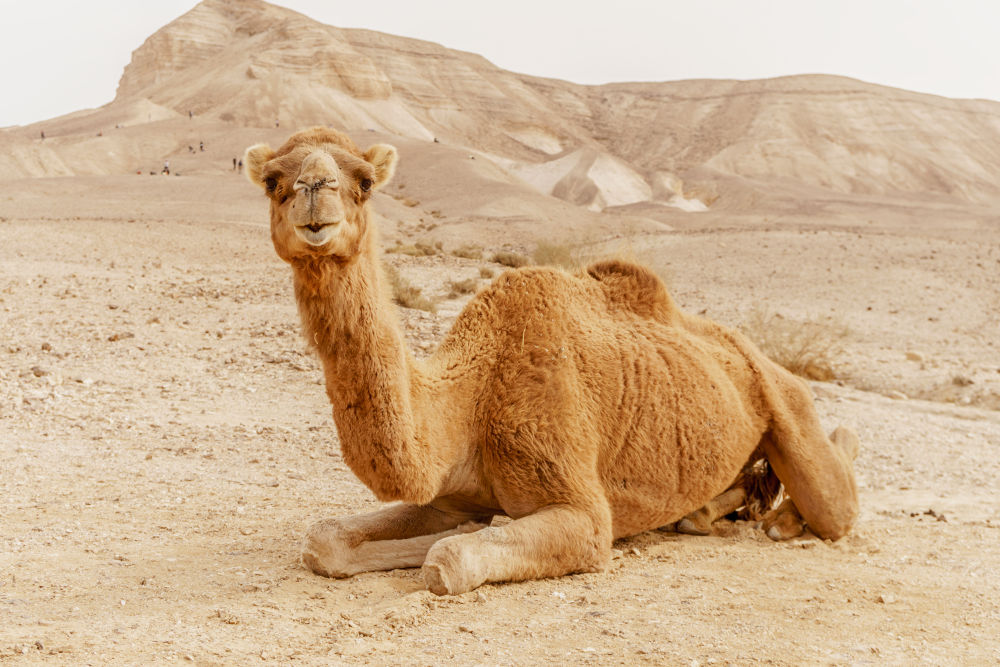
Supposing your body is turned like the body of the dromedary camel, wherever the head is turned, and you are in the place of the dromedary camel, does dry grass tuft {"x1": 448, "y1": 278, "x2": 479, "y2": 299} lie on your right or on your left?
on your right

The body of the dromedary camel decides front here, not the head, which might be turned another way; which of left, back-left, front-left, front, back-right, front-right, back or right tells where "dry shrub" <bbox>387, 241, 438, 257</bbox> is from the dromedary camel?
back-right

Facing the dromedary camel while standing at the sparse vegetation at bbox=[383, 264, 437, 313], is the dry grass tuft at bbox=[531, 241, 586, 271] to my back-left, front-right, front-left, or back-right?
back-left

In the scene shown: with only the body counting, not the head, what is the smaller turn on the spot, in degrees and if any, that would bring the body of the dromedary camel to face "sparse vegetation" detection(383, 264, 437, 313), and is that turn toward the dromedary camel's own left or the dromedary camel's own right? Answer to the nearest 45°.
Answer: approximately 135° to the dromedary camel's own right

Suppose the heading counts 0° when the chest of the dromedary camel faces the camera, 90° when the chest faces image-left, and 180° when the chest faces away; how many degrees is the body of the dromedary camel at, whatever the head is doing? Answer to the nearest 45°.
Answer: approximately 45°

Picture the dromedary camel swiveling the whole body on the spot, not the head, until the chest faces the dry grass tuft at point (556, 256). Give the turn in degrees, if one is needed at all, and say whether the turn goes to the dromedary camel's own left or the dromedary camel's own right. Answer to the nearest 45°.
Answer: approximately 135° to the dromedary camel's own right

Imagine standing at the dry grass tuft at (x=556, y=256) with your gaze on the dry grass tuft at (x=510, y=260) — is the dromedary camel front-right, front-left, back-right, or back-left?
back-left

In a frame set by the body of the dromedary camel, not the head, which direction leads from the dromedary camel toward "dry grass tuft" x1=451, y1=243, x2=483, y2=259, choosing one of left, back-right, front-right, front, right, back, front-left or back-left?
back-right

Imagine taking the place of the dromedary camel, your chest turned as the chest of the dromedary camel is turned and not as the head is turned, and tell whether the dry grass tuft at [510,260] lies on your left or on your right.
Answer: on your right
